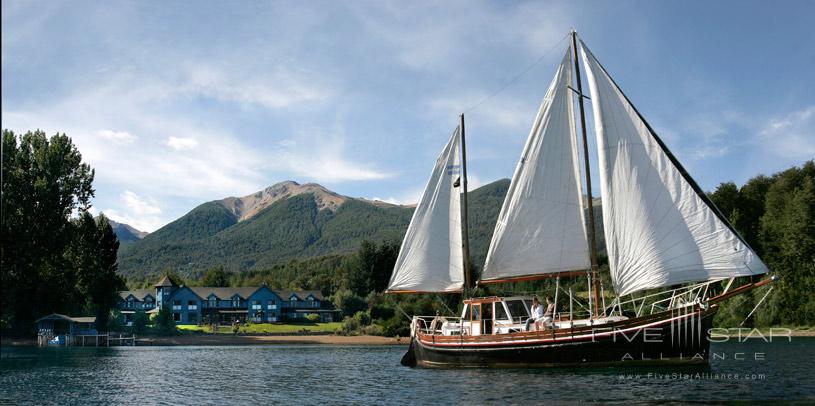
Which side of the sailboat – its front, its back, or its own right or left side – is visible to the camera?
right
